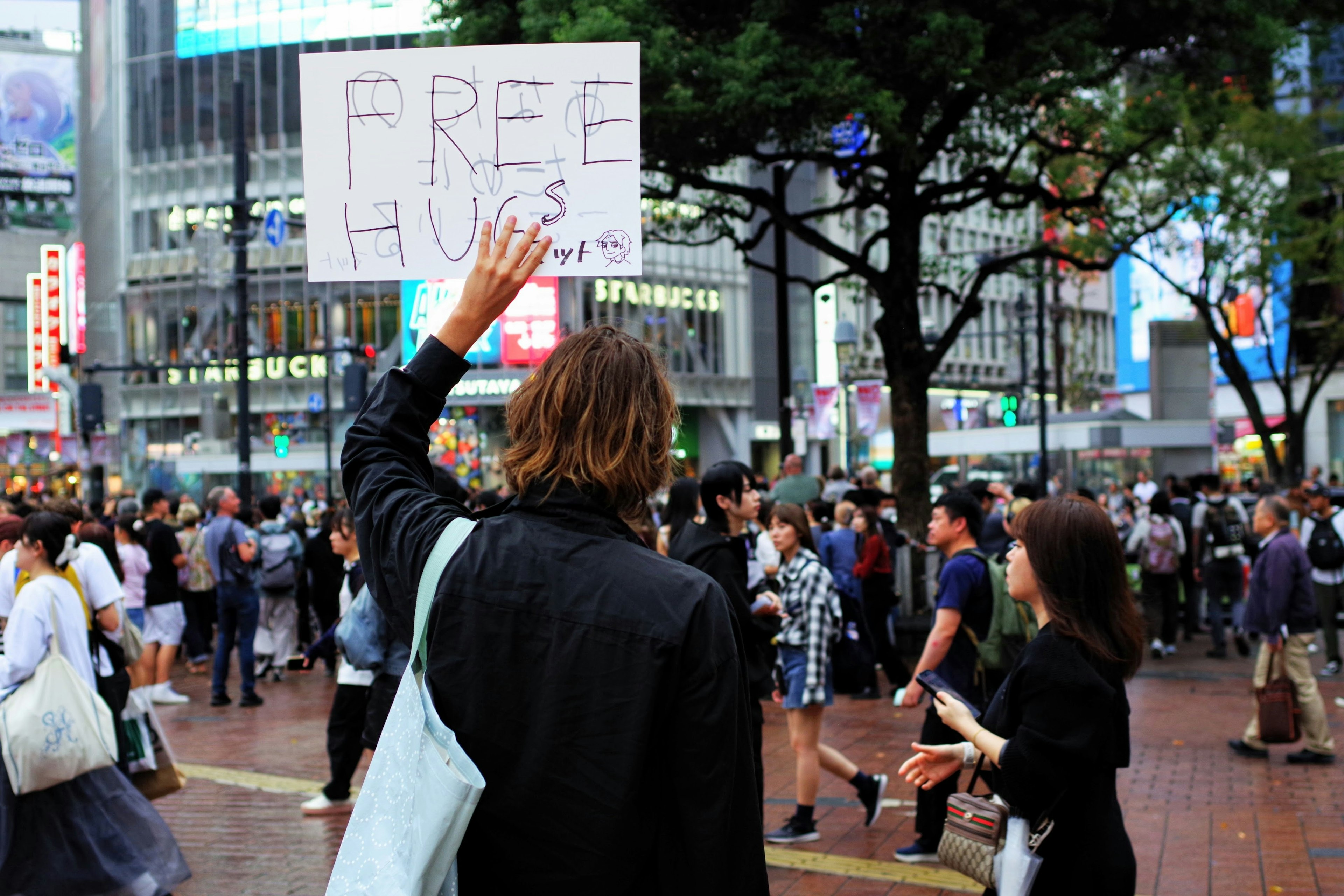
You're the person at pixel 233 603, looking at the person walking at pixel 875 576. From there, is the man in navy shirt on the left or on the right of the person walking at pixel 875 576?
right

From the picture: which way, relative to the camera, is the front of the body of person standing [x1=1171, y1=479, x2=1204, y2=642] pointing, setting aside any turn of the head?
away from the camera

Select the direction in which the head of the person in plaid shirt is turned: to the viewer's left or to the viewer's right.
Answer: to the viewer's left

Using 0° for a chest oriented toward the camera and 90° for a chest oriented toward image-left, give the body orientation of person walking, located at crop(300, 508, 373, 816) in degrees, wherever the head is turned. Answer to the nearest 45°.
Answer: approximately 90°

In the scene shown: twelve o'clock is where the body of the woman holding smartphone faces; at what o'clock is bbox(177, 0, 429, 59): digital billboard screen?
The digital billboard screen is roughly at 2 o'clock from the woman holding smartphone.

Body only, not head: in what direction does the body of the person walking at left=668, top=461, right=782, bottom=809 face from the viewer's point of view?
to the viewer's right

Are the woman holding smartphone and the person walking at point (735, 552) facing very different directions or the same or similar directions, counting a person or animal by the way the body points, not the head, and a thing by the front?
very different directions

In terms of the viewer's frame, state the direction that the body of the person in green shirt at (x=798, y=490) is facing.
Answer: away from the camera

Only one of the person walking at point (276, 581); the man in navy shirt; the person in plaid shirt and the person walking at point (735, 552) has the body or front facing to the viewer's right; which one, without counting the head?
the person walking at point (735, 552)

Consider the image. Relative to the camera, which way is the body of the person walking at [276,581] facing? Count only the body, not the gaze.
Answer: away from the camera

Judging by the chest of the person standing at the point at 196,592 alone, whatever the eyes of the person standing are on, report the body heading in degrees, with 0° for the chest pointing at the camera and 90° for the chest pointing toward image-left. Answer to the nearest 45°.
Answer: approximately 180°

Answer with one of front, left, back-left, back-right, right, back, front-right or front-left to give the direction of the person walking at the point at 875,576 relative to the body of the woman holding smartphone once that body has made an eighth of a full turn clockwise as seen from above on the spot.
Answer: front-right

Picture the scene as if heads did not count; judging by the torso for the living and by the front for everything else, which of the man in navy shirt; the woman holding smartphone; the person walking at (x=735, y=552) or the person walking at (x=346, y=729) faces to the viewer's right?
the person walking at (x=735, y=552)

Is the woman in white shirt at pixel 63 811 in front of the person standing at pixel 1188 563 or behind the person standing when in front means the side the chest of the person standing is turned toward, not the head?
behind

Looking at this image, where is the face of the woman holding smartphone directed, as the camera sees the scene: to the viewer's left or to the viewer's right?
to the viewer's left
